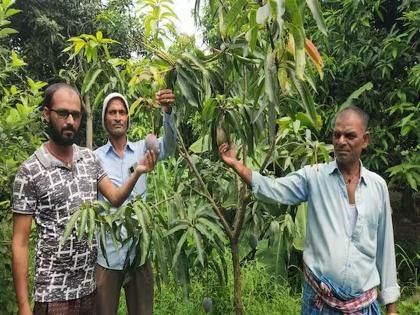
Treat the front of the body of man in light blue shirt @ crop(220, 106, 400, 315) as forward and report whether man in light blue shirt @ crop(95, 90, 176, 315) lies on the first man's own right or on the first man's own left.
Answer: on the first man's own right

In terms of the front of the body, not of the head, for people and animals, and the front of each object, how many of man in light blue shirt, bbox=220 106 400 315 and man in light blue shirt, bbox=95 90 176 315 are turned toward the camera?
2

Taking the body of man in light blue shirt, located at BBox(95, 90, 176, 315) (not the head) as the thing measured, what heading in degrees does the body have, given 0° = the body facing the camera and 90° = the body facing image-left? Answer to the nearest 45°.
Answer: approximately 0°

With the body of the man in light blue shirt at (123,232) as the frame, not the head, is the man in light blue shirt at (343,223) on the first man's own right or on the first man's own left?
on the first man's own left

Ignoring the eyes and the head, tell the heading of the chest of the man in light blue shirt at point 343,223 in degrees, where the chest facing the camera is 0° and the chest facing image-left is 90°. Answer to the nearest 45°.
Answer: approximately 0°
